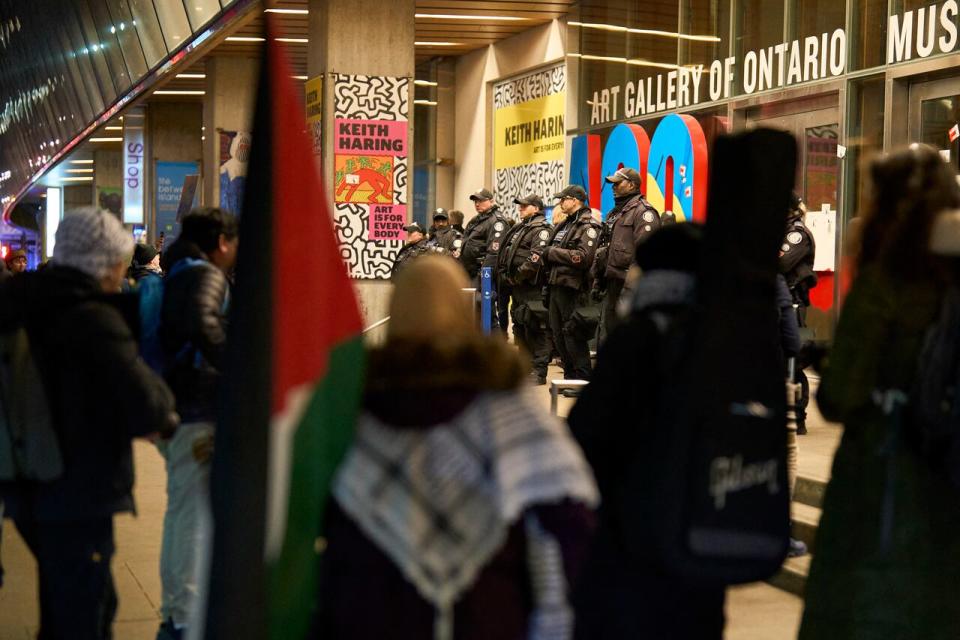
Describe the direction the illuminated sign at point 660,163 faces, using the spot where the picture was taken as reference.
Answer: facing the viewer and to the left of the viewer

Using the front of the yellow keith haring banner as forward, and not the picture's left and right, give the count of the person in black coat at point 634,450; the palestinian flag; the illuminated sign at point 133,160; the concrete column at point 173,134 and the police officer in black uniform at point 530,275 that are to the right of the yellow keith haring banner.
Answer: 2

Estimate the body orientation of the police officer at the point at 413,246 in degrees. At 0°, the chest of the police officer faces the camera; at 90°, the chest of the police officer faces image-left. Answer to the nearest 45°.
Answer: approximately 45°

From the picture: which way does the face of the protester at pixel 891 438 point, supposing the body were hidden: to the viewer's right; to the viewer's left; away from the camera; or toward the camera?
away from the camera

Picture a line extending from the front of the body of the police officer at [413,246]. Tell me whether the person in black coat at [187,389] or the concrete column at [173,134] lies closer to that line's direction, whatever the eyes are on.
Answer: the person in black coat

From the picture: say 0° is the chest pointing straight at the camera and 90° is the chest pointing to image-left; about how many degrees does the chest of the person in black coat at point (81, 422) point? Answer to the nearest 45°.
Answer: approximately 225°

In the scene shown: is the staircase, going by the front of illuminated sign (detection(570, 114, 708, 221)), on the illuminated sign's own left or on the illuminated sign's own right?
on the illuminated sign's own left

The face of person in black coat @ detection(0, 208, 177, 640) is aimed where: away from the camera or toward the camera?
away from the camera

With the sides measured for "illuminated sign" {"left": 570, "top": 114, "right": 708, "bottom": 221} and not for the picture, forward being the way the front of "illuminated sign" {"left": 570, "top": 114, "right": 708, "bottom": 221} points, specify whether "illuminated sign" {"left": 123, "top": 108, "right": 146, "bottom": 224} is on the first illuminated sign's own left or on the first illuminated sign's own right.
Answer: on the first illuminated sign's own right

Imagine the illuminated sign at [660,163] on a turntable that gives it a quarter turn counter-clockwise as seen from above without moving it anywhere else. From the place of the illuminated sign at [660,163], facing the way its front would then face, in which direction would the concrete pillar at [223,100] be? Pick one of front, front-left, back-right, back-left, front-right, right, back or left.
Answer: back

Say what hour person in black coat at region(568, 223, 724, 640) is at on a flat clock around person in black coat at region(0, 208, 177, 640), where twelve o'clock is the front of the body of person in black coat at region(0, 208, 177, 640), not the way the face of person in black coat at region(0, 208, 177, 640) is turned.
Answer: person in black coat at region(568, 223, 724, 640) is roughly at 3 o'clock from person in black coat at region(0, 208, 177, 640).

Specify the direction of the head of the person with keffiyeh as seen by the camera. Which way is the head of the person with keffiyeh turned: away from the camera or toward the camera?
away from the camera
